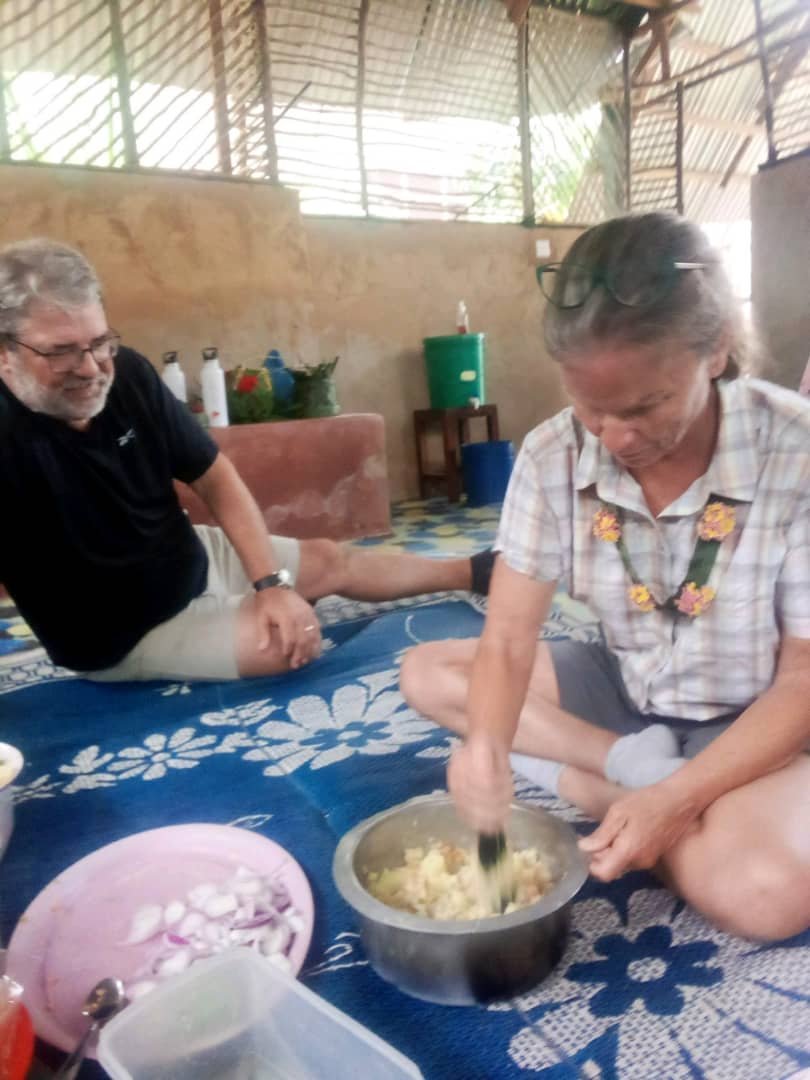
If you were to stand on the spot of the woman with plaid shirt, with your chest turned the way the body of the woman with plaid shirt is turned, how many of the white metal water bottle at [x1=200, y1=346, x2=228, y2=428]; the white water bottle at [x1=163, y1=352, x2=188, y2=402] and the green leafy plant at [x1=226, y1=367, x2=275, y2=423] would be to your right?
3

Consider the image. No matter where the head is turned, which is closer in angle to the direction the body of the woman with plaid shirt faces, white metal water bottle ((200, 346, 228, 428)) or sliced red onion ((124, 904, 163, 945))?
the sliced red onion

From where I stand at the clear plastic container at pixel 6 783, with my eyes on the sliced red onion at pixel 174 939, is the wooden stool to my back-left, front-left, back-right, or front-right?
back-left

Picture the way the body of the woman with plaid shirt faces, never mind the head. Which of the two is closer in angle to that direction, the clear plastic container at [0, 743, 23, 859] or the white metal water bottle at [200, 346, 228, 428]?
the clear plastic container

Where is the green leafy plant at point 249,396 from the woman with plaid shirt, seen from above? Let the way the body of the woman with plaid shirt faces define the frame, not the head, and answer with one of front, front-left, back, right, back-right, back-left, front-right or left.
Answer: right

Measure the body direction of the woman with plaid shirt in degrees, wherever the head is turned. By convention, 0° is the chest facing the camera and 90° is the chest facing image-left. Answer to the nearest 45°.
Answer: approximately 45°

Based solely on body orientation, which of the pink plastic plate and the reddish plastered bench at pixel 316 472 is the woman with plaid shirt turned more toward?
the pink plastic plate

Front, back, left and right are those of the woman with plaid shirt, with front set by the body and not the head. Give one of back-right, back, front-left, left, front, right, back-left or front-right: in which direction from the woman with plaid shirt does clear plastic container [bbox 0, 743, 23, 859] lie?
front-right

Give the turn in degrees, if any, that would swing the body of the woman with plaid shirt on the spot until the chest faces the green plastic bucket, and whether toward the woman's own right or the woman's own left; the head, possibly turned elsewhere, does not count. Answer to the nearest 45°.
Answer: approximately 135° to the woman's own right

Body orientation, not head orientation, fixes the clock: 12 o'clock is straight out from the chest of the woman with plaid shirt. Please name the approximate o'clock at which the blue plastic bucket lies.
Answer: The blue plastic bucket is roughly at 4 o'clock from the woman with plaid shirt.

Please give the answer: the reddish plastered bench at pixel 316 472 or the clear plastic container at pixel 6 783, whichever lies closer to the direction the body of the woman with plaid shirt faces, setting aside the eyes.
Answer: the clear plastic container
